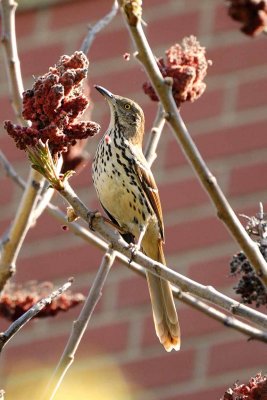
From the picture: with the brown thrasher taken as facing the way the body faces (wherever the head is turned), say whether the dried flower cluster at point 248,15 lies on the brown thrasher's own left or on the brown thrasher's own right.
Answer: on the brown thrasher's own left

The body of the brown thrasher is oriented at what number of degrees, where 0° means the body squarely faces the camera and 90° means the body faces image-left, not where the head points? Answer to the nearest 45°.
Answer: approximately 45°

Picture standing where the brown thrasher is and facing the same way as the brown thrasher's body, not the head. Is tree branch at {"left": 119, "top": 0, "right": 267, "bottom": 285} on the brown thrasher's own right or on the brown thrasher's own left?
on the brown thrasher's own left

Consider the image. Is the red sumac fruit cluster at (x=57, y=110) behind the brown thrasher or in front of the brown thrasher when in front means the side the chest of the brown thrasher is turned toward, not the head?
in front
